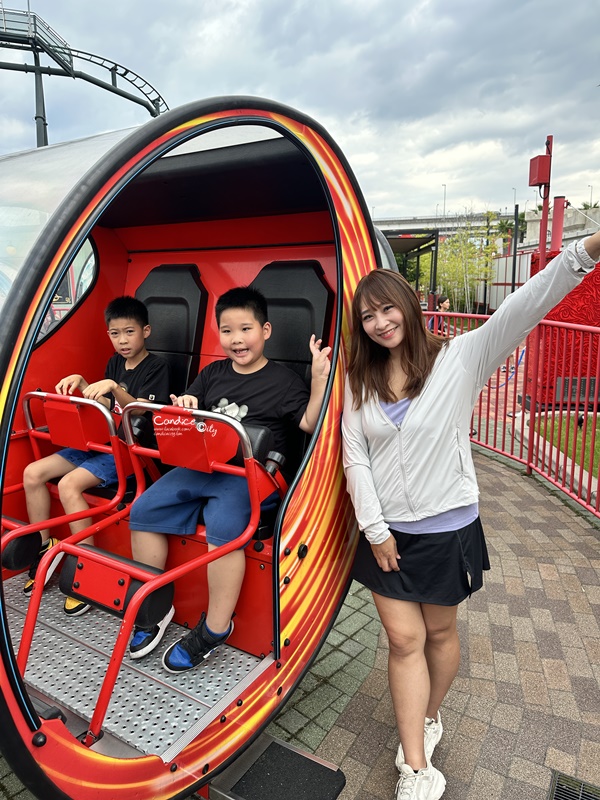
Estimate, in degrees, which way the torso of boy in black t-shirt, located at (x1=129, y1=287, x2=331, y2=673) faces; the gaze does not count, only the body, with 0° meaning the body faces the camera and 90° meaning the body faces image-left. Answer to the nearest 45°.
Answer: approximately 45°

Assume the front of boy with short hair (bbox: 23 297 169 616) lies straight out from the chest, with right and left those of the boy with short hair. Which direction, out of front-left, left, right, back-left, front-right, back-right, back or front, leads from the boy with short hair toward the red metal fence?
back-left

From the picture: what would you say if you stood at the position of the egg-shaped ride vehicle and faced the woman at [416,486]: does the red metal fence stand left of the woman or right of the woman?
left

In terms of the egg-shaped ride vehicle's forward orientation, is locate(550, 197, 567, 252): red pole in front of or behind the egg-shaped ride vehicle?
behind

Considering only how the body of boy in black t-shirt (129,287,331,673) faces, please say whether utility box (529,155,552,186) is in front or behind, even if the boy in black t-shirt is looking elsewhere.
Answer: behind

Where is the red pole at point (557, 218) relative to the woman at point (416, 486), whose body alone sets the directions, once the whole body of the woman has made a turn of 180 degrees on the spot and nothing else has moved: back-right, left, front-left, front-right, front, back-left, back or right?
front

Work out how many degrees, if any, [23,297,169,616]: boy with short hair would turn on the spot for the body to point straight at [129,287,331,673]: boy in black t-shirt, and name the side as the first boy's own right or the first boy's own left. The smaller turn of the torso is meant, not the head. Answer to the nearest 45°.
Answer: approximately 90° to the first boy's own left

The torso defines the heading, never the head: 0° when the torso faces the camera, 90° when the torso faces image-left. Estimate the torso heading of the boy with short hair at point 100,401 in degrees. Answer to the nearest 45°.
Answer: approximately 45°

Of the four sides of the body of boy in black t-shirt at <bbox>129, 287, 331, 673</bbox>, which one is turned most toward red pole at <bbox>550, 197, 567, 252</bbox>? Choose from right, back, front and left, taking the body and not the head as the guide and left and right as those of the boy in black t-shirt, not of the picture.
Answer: back
